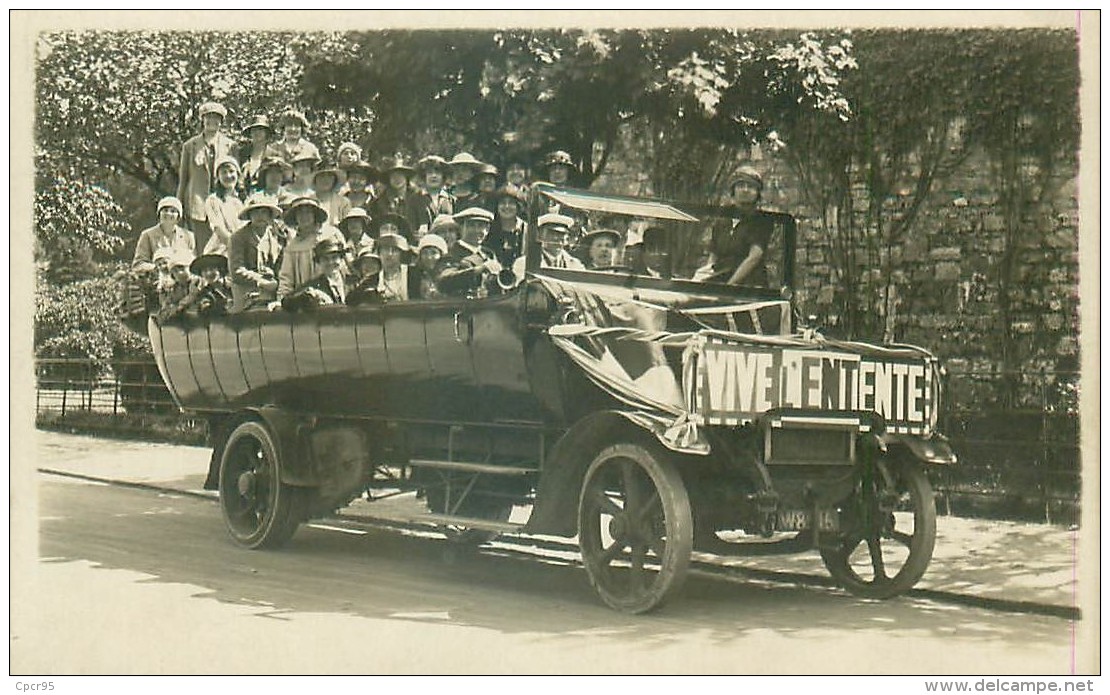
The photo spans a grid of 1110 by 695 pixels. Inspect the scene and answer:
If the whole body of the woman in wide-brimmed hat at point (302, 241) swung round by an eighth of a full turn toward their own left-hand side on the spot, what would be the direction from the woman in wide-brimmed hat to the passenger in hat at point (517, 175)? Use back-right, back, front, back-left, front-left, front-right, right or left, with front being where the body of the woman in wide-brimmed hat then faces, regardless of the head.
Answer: front-left

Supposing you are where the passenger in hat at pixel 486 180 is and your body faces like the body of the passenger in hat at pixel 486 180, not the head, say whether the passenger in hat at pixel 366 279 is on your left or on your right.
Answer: on your right

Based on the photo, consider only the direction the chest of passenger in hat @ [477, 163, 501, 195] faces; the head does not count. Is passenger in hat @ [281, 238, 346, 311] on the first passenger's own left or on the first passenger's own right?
on the first passenger's own right

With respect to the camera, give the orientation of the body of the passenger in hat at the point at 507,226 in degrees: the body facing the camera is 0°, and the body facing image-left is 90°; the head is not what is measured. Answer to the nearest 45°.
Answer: approximately 0°

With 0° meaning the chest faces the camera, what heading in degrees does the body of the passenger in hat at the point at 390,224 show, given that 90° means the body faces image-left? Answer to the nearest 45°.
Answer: approximately 0°

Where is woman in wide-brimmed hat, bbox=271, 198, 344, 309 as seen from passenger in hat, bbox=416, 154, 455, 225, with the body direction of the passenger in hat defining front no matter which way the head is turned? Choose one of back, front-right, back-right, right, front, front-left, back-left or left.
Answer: right

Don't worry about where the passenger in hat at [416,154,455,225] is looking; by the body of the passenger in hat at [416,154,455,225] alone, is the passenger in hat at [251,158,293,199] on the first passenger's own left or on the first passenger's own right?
on the first passenger's own right

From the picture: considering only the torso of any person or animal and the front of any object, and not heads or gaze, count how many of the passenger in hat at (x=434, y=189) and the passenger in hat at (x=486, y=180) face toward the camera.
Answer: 2

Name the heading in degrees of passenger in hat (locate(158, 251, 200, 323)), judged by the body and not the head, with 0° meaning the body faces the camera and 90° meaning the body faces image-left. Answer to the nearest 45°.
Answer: approximately 315°
